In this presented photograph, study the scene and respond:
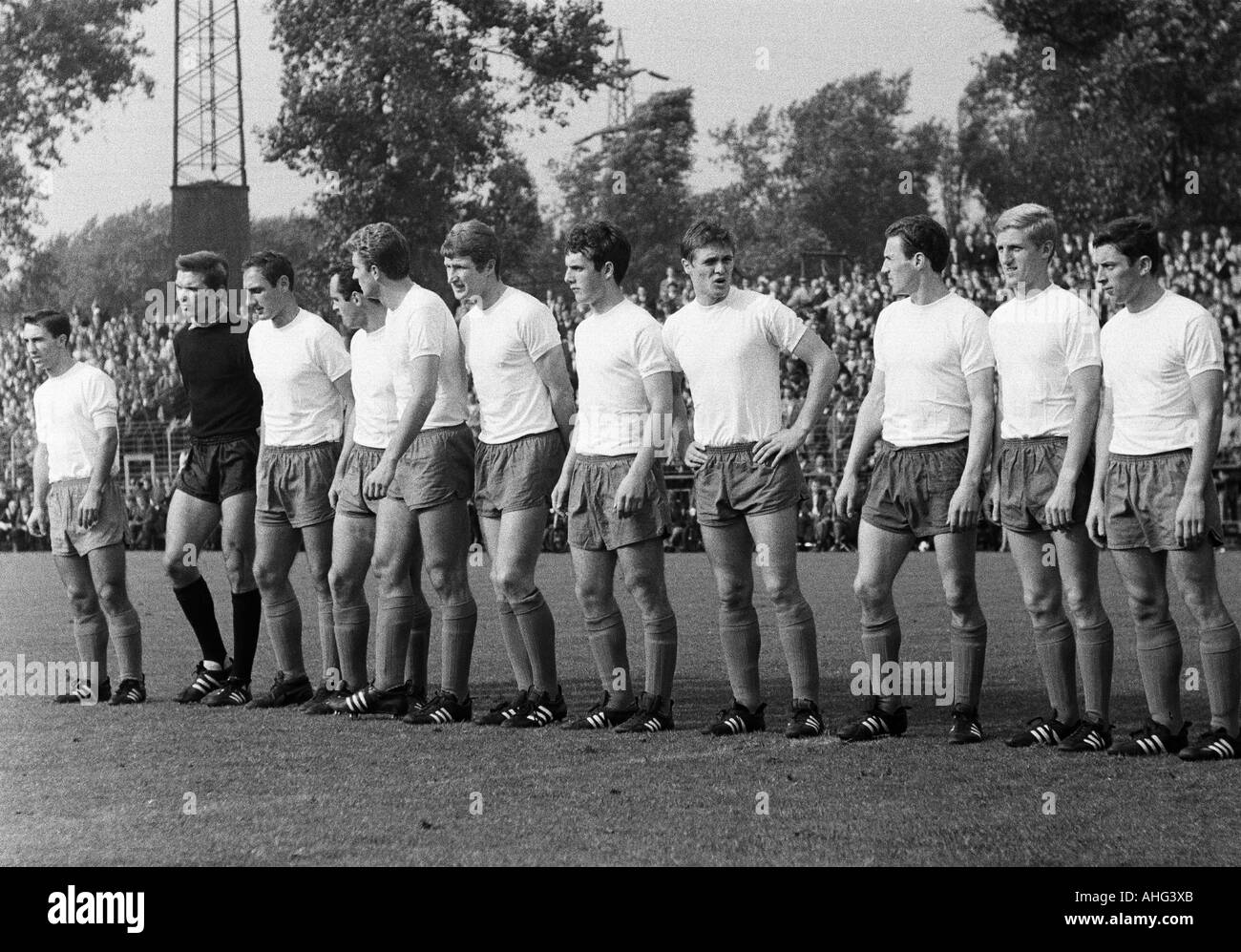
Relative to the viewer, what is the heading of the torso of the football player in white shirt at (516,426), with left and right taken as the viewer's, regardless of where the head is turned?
facing the viewer and to the left of the viewer

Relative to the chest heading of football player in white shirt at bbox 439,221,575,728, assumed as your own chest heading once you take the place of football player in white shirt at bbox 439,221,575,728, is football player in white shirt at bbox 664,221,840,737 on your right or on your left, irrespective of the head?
on your left

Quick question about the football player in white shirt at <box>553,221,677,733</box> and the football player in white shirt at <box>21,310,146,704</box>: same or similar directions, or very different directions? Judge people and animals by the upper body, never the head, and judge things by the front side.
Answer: same or similar directions

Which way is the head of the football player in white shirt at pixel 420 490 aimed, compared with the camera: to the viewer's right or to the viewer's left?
to the viewer's left

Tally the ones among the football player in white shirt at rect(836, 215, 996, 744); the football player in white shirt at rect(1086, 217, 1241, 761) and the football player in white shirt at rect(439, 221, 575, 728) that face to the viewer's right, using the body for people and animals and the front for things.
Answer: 0

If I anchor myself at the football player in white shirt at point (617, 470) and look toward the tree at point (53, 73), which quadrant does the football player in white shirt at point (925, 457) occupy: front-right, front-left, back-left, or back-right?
back-right

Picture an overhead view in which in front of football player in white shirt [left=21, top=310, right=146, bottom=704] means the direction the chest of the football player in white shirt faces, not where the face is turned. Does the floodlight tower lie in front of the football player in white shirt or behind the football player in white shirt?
behind

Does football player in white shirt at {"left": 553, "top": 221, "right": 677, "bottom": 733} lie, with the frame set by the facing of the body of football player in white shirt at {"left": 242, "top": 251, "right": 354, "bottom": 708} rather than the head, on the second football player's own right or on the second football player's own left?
on the second football player's own left

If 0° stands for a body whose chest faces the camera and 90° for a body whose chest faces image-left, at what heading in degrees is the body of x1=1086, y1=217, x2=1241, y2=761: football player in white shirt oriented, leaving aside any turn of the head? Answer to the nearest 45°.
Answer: approximately 45°

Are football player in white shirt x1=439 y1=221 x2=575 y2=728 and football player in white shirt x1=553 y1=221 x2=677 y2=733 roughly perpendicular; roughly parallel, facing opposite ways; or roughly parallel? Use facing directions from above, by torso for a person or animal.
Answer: roughly parallel

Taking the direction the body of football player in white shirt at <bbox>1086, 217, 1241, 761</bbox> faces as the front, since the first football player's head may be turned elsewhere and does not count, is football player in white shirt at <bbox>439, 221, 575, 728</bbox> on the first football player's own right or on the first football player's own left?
on the first football player's own right

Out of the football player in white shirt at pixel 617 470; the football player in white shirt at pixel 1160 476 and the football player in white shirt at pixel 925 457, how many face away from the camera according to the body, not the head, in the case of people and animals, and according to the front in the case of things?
0

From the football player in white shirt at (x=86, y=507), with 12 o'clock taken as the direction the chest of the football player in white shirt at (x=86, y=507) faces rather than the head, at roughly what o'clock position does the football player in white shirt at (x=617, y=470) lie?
the football player in white shirt at (x=617, y=470) is roughly at 9 o'clock from the football player in white shirt at (x=86, y=507).

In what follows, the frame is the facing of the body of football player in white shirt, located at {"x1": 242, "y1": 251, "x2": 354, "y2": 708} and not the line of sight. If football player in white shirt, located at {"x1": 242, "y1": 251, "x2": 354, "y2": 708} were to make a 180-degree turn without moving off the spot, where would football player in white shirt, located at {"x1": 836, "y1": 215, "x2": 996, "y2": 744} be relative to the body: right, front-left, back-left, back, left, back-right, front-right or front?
right

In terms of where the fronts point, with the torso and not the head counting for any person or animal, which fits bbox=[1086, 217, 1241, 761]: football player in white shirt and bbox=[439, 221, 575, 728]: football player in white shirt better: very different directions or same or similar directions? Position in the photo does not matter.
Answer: same or similar directions

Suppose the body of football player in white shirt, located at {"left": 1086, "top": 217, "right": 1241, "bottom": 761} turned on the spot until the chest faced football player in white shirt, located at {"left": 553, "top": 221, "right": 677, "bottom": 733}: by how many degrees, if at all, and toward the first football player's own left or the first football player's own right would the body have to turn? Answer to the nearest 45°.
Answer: approximately 45° to the first football player's own right

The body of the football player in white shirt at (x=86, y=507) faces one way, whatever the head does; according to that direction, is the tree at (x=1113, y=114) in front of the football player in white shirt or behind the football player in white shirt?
behind
